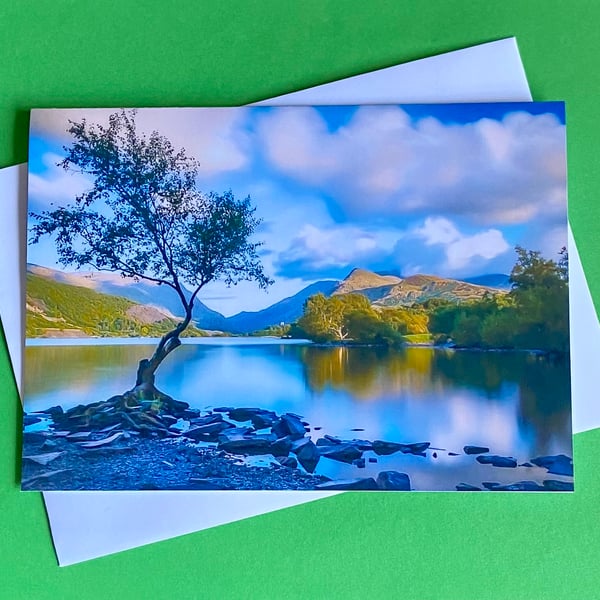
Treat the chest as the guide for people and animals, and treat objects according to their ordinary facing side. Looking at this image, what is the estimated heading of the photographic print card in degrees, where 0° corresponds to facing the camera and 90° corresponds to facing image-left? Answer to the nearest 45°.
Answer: approximately 0°
